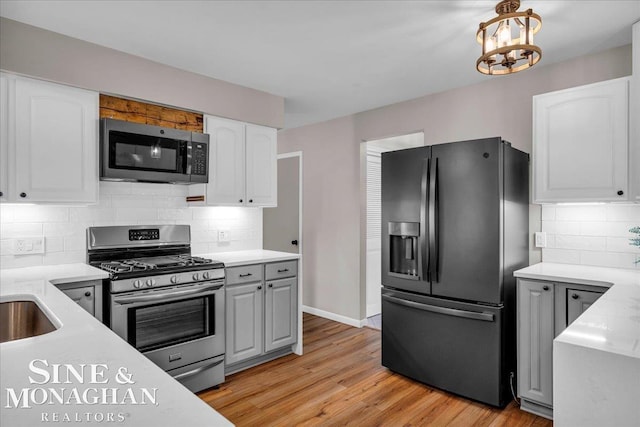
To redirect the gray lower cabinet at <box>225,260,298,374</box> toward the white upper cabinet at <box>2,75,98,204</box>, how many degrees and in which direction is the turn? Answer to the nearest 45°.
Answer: approximately 90° to its right

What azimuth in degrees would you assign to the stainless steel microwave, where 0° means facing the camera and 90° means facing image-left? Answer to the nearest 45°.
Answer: approximately 315°

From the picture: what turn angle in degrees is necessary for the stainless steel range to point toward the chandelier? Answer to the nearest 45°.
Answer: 0° — it already faces it

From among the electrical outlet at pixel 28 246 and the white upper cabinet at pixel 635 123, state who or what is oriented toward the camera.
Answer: the electrical outlet

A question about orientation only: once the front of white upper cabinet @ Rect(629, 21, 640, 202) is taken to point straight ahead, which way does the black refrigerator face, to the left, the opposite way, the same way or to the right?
to the left

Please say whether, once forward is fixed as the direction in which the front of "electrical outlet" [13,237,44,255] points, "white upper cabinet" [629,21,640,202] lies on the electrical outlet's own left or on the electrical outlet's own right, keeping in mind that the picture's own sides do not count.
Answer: on the electrical outlet's own left

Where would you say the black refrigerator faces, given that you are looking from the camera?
facing the viewer and to the left of the viewer

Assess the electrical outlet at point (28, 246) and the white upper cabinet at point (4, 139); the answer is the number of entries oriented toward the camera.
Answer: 2

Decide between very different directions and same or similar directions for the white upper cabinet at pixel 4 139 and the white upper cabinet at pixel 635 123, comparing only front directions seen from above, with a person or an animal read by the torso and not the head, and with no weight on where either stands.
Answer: very different directions

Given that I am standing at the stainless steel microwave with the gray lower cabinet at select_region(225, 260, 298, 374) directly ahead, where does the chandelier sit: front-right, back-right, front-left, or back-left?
front-right

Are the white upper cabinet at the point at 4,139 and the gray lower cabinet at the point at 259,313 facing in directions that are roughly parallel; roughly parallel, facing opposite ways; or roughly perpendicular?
roughly parallel

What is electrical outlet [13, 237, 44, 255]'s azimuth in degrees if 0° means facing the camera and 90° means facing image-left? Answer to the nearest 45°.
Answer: approximately 0°

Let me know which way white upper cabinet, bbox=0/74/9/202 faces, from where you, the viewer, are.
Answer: facing the viewer

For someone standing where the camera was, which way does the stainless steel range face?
facing the viewer and to the right of the viewer

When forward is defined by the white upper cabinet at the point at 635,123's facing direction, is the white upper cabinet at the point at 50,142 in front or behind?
in front
